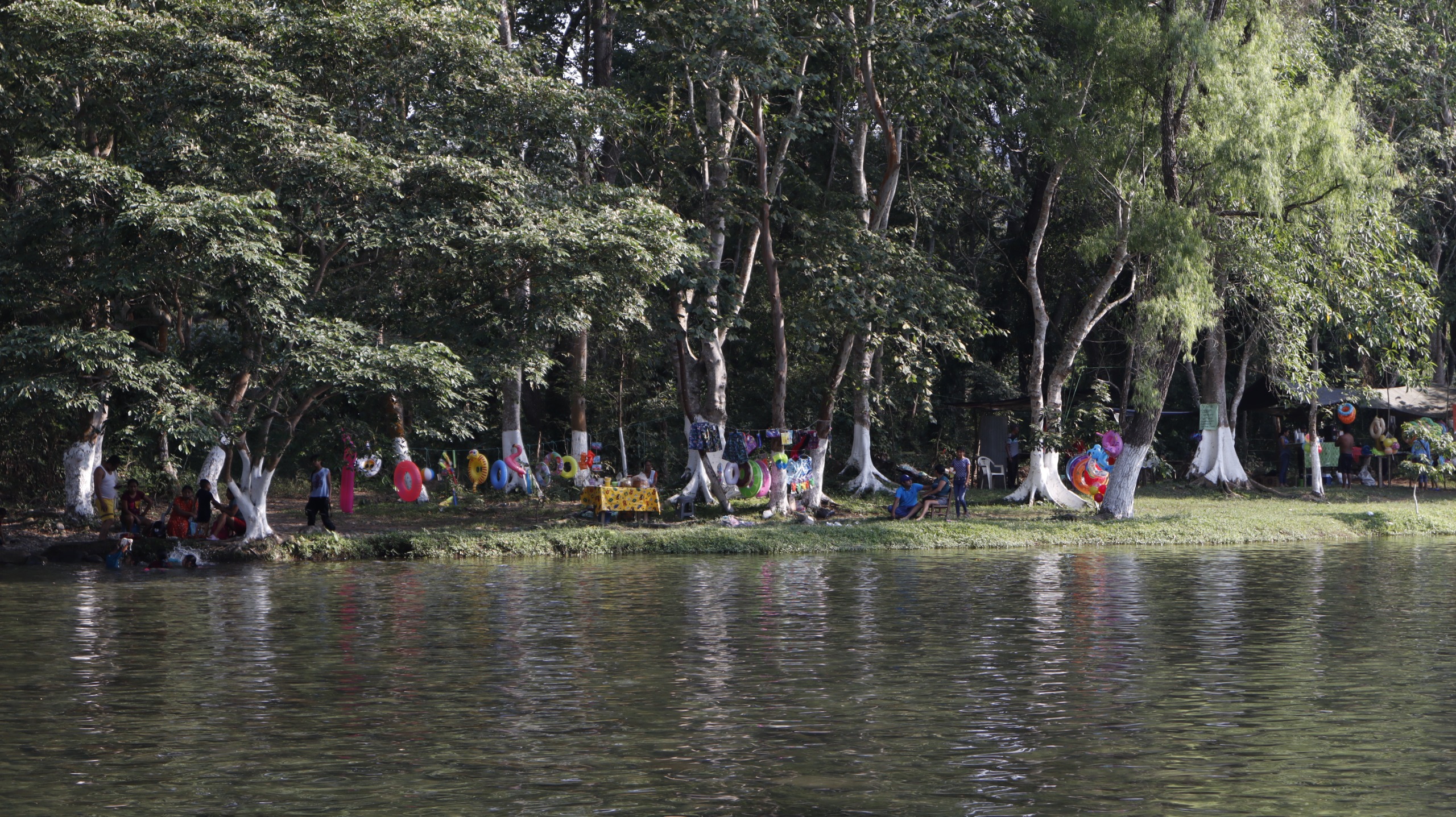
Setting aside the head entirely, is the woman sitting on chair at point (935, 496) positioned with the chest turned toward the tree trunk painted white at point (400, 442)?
yes

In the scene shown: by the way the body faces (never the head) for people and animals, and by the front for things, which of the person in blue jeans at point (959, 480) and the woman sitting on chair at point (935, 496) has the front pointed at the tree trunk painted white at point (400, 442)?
the woman sitting on chair

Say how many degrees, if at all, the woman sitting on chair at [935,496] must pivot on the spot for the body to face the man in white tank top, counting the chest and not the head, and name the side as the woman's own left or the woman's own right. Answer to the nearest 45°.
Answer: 0° — they already face them

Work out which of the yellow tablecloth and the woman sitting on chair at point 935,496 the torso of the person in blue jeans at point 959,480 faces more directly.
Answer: the woman sitting on chair

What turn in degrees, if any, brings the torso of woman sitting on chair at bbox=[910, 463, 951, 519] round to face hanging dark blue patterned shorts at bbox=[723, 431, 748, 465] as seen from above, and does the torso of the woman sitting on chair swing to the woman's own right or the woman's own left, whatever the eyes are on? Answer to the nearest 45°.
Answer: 0° — they already face it

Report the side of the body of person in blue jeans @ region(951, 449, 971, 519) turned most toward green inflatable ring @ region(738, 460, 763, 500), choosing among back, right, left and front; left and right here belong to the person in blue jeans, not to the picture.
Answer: right

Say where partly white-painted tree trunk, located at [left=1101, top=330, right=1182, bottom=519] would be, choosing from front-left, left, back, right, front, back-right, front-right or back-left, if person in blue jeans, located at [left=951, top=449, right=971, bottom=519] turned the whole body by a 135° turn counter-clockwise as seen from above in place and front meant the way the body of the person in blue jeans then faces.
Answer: front-right

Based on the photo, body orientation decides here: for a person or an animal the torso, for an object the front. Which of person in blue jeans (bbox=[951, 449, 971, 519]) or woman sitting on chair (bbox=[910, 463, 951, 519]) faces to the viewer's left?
the woman sitting on chair

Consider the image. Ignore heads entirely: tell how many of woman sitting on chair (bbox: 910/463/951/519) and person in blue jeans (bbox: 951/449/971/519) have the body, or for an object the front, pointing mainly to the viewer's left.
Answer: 1

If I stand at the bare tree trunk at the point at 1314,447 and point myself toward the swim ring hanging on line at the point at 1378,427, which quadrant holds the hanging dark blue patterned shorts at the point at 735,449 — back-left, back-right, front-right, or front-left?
back-left

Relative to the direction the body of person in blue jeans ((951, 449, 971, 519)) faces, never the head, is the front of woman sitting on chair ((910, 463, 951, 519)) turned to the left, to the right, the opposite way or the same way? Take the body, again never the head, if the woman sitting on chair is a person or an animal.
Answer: to the right

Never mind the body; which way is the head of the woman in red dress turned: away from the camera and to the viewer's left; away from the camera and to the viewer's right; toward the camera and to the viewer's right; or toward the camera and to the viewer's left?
toward the camera and to the viewer's right

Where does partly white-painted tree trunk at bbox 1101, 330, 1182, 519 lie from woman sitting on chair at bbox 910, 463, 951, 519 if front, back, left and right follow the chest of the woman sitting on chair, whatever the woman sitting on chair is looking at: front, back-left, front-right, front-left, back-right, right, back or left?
back

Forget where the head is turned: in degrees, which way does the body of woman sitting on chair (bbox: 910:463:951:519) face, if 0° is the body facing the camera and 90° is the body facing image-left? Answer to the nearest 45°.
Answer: approximately 90°
